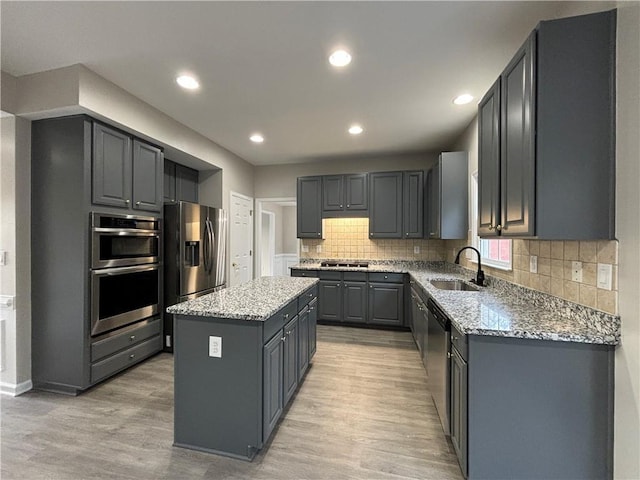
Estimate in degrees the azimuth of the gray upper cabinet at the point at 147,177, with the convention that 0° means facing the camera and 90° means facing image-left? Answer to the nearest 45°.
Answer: approximately 315°

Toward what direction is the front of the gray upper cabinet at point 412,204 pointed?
toward the camera

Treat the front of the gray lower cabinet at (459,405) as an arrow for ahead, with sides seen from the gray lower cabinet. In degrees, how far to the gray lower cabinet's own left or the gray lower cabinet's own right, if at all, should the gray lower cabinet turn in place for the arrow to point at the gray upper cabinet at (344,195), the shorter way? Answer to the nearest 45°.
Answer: approximately 45° to the gray lower cabinet's own right

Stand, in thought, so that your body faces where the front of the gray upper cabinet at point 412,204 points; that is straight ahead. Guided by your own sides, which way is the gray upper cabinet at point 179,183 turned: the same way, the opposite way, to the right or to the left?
to the left

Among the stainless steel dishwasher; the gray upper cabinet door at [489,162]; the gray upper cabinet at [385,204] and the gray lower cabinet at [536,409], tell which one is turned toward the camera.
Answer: the gray upper cabinet at [385,204]

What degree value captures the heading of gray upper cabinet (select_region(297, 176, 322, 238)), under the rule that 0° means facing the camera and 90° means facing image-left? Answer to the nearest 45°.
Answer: approximately 0°

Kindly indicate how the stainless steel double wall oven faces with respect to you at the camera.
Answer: facing the viewer and to the right of the viewer

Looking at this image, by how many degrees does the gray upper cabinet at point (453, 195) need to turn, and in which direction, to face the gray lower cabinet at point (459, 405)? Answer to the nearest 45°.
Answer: approximately 90° to its left

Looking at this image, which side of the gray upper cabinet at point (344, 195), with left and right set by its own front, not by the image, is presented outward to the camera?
front

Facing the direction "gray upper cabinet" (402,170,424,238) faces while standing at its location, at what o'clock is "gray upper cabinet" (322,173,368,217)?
"gray upper cabinet" (322,173,368,217) is roughly at 3 o'clock from "gray upper cabinet" (402,170,424,238).

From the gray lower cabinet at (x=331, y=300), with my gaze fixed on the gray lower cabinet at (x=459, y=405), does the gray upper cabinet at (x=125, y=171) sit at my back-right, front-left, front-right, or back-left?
front-right

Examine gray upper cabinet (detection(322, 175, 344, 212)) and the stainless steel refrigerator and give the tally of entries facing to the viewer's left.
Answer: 0

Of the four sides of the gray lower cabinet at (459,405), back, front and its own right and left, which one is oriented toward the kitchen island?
front

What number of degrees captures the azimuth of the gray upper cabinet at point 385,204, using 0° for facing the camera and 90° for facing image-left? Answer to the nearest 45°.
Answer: approximately 0°
